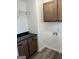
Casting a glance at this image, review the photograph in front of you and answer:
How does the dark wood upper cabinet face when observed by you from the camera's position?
facing the viewer and to the left of the viewer
